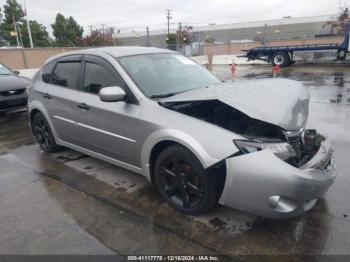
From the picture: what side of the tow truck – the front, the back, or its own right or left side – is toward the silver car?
right

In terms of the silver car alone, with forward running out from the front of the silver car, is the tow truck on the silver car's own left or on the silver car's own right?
on the silver car's own left

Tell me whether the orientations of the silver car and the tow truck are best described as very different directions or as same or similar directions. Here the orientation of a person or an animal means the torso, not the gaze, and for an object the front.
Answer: same or similar directions

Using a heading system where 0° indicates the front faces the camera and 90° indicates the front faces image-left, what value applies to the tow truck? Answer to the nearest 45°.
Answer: approximately 270°

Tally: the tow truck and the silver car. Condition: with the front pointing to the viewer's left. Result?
0

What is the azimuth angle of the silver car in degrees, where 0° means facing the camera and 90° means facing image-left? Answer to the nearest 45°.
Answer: approximately 315°
